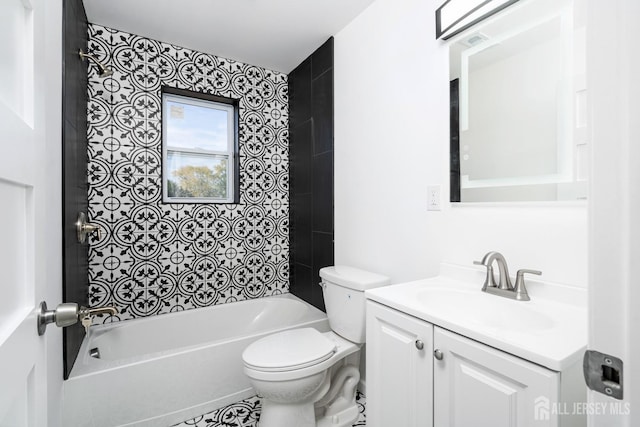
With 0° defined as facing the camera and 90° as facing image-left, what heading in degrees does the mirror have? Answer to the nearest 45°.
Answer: approximately 45°

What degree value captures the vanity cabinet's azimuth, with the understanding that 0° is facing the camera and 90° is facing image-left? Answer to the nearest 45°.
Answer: approximately 45°

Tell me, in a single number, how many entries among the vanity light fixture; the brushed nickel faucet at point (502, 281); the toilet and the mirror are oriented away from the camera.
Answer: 0

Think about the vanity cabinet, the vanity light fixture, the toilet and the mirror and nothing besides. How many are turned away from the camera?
0

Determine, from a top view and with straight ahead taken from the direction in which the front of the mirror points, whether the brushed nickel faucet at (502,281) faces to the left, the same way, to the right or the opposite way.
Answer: the same way

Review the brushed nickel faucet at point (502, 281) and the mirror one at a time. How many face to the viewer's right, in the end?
0

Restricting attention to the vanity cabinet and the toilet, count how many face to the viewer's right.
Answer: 0

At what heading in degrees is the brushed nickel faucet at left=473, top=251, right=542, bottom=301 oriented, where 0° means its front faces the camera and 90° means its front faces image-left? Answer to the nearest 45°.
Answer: approximately 45°

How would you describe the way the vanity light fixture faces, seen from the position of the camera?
facing the viewer and to the left of the viewer

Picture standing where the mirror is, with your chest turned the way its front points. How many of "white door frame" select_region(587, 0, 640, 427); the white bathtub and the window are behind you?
0
